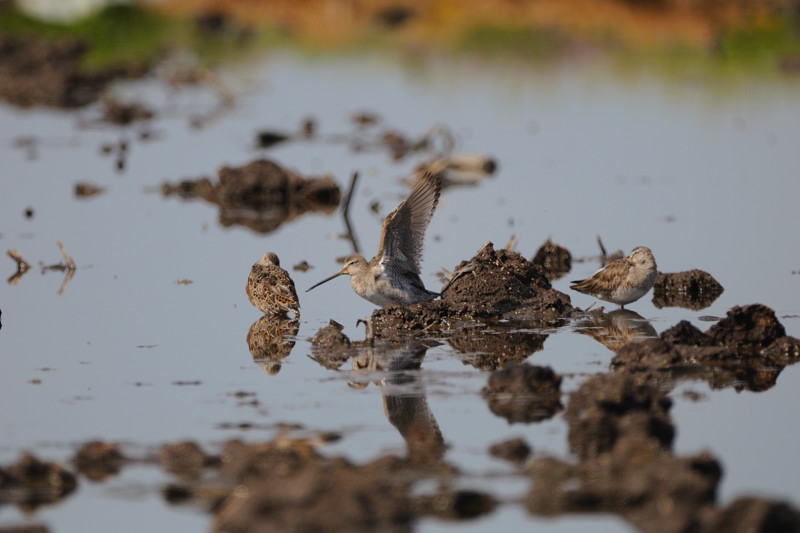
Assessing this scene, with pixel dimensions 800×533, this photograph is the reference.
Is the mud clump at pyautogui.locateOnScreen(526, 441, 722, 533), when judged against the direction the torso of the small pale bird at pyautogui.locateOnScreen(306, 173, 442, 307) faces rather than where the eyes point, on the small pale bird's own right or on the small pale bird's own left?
on the small pale bird's own left

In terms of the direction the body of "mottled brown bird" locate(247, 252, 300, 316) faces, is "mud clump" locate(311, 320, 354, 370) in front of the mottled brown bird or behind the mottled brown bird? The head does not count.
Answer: behind

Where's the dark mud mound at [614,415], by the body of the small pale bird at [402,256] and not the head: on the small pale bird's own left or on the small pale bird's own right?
on the small pale bird's own left

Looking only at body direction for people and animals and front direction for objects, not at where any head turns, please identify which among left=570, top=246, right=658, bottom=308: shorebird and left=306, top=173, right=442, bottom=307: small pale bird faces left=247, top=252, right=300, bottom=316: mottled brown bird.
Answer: the small pale bird

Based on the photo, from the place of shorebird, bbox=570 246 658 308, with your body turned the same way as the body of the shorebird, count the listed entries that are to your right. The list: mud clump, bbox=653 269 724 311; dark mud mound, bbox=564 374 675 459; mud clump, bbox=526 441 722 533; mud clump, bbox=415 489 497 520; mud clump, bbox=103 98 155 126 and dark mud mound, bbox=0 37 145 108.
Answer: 3

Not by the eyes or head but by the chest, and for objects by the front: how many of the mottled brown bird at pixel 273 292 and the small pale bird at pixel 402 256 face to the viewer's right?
0

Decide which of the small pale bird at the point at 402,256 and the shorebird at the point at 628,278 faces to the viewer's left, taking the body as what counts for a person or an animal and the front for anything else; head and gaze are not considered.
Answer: the small pale bird

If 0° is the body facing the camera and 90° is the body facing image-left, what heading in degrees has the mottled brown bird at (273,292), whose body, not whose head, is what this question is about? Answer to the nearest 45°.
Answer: approximately 135°

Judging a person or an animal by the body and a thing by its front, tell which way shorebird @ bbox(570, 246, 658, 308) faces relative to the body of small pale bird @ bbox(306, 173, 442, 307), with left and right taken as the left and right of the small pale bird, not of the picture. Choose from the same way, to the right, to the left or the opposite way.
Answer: the opposite way

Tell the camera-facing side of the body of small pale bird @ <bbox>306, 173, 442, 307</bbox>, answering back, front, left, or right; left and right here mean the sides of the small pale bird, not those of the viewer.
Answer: left

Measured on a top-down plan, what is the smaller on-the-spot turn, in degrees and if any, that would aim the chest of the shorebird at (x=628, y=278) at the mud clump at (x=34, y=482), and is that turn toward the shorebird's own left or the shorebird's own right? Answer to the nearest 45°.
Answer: approximately 135° to the shorebird's own right

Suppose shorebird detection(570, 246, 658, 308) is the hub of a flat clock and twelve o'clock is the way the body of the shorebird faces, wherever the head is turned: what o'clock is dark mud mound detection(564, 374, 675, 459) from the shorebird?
The dark mud mound is roughly at 3 o'clock from the shorebird.

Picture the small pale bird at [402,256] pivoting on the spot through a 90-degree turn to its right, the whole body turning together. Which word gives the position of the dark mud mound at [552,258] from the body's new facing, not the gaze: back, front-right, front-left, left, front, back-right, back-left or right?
front-right

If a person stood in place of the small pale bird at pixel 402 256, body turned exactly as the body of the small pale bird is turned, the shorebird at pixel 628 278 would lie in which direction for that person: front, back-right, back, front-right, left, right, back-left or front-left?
back

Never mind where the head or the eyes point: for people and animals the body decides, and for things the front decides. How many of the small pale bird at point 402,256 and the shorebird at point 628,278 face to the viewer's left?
1

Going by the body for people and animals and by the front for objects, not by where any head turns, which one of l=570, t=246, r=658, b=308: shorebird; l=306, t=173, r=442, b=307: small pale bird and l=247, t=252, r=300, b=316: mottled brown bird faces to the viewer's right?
the shorebird

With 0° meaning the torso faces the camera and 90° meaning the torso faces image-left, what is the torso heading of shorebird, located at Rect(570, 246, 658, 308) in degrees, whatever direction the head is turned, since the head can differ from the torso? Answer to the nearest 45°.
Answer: approximately 270°
